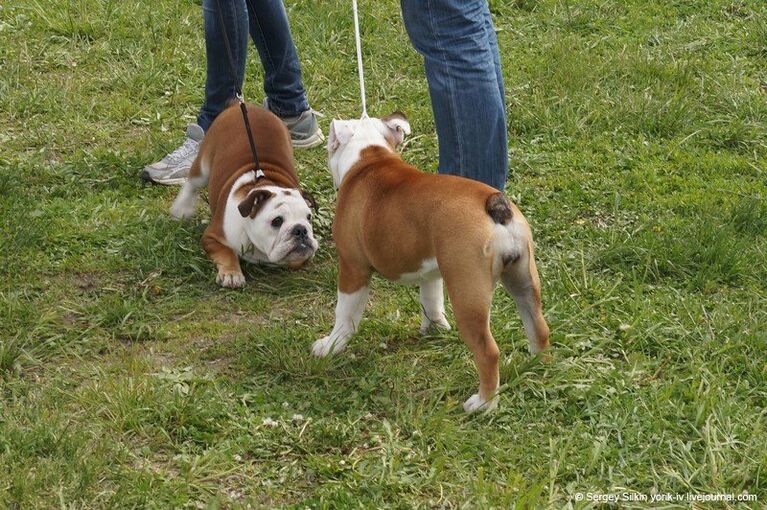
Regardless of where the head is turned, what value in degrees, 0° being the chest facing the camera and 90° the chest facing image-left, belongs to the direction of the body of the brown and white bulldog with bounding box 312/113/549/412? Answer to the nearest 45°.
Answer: approximately 135°

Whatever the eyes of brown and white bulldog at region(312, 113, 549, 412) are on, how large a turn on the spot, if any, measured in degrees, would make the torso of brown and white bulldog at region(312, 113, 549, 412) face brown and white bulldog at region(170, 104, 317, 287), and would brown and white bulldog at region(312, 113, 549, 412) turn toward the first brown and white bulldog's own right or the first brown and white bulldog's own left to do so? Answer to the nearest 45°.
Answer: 0° — it already faces it
